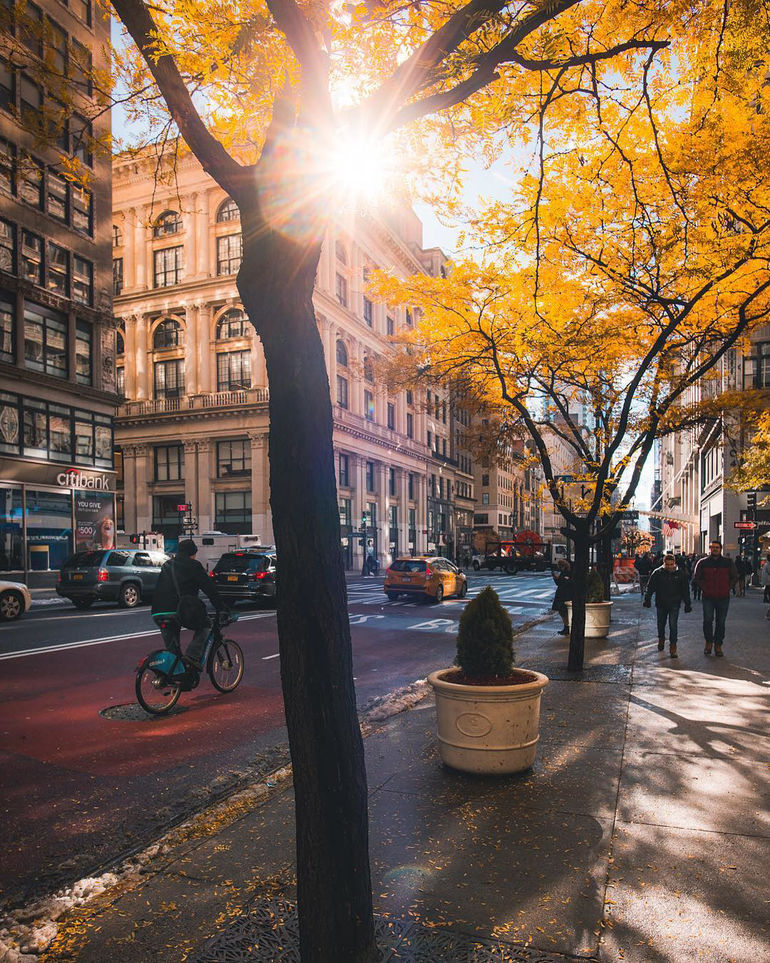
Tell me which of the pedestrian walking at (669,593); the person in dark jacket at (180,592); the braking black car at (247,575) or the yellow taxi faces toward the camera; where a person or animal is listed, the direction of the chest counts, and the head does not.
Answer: the pedestrian walking

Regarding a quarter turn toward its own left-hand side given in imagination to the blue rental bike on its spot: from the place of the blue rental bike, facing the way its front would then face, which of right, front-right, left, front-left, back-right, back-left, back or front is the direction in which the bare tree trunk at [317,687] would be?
back-left

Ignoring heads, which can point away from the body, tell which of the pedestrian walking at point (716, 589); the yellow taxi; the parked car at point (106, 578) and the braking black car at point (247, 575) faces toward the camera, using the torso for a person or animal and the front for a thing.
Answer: the pedestrian walking

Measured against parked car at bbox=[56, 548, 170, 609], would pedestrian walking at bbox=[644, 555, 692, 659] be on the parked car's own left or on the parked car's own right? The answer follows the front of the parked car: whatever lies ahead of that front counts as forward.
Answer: on the parked car's own right

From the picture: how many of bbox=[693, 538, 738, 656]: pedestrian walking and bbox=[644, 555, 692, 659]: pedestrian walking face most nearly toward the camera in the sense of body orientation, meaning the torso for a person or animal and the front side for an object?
2

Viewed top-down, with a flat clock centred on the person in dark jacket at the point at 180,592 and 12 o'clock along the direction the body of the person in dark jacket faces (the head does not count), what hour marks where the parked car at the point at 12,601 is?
The parked car is roughly at 10 o'clock from the person in dark jacket.

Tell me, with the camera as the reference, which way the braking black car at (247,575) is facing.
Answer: facing away from the viewer and to the right of the viewer

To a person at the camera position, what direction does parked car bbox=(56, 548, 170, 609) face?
facing away from the viewer and to the right of the viewer

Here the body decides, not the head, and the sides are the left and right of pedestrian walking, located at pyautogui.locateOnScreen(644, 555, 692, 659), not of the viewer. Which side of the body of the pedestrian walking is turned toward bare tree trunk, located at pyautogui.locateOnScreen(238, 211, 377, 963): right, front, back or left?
front

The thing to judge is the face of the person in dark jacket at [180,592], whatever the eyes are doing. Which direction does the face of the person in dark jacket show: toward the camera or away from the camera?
away from the camera

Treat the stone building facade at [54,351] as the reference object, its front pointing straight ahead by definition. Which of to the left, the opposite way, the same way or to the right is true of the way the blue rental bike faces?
to the left

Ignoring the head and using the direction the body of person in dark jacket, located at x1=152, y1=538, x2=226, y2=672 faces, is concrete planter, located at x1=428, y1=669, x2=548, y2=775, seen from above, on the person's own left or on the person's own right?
on the person's own right

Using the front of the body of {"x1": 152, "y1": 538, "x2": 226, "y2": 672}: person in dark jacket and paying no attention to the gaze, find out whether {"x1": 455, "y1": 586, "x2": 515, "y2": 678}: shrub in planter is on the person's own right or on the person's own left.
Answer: on the person's own right

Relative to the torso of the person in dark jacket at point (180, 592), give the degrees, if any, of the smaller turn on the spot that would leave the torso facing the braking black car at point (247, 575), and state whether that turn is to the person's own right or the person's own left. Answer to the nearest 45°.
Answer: approximately 45° to the person's own left
